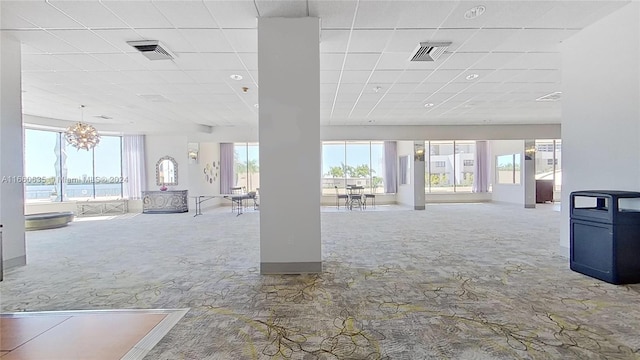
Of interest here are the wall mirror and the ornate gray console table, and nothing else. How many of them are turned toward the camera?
2

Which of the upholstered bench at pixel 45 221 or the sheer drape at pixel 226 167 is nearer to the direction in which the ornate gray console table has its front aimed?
the upholstered bench

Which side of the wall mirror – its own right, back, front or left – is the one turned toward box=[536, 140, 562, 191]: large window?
left

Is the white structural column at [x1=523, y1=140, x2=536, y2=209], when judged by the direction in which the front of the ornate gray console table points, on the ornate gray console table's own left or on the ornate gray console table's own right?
on the ornate gray console table's own left

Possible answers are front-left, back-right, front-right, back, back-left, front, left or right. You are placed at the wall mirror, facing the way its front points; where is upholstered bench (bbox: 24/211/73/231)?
front-right

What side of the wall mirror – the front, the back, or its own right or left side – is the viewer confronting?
front

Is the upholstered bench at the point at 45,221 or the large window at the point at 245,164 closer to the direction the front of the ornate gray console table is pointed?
the upholstered bench

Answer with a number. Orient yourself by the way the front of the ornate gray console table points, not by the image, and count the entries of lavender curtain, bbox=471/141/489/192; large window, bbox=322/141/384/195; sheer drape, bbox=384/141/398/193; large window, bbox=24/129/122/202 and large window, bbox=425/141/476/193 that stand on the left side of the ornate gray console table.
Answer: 4

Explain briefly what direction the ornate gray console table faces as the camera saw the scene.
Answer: facing the viewer

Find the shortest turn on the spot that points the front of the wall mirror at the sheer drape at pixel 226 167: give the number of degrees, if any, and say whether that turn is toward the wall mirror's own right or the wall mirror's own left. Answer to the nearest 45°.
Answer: approximately 135° to the wall mirror's own left

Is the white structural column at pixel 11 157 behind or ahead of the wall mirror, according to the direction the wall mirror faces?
ahead

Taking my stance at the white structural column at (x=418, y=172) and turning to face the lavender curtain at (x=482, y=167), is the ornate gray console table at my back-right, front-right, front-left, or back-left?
back-left
